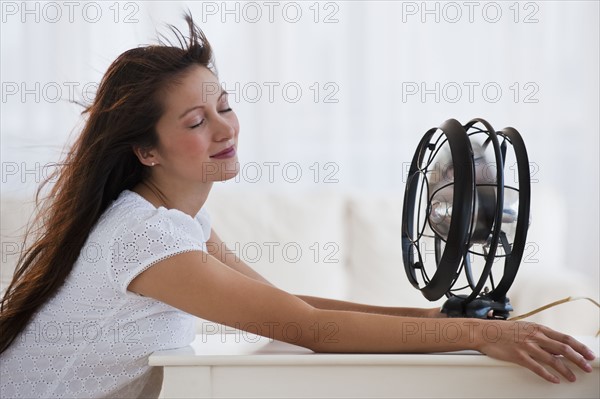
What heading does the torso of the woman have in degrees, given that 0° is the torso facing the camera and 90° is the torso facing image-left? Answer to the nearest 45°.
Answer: approximately 270°

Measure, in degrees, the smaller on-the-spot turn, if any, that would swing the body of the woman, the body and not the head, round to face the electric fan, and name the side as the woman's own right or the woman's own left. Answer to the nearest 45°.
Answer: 0° — they already face it

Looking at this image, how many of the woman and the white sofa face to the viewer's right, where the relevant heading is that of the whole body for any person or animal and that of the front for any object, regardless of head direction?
1

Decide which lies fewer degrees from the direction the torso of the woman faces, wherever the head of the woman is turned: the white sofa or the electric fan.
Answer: the electric fan

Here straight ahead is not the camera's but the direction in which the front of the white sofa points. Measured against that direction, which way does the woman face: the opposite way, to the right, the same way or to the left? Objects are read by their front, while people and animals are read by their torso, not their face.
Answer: to the left

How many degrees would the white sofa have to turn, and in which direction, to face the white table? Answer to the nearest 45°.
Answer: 0° — it already faces it
